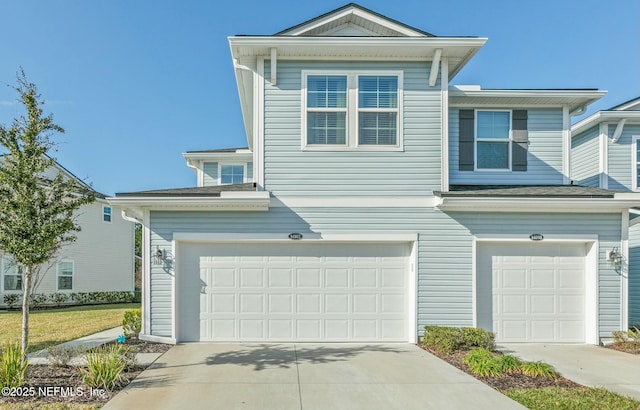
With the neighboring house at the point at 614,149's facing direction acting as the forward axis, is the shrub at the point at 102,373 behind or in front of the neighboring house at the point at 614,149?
in front

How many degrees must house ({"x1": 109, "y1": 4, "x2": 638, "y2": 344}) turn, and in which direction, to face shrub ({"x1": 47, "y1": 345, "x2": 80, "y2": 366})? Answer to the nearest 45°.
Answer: approximately 45° to its right

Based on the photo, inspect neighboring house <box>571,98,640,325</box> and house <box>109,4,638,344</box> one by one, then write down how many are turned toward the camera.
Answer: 2

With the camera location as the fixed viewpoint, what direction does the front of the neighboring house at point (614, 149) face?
facing the viewer

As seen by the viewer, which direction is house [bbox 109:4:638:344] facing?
toward the camera

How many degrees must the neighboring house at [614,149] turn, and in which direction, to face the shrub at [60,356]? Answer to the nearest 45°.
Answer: approximately 45° to its right

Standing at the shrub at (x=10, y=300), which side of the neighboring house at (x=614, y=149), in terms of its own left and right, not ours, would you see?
right

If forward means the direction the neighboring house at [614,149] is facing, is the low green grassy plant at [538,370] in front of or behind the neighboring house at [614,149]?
in front
